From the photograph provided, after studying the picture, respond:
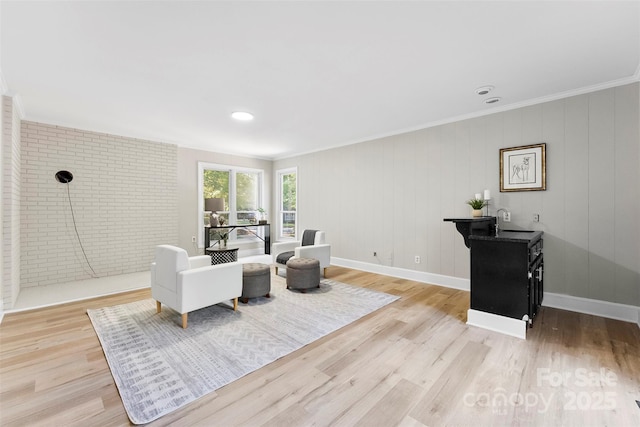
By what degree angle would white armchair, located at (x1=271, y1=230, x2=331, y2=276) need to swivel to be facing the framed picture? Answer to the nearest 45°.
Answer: approximately 90° to its left

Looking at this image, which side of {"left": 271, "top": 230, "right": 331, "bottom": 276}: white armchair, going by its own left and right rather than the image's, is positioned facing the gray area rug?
front

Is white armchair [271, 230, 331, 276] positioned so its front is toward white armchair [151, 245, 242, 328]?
yes

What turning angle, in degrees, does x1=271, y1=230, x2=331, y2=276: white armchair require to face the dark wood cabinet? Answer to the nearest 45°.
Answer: approximately 90° to its left

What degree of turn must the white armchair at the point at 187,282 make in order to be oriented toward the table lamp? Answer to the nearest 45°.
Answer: approximately 45° to its left

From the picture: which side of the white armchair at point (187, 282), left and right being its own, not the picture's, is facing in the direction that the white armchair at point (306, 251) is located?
front

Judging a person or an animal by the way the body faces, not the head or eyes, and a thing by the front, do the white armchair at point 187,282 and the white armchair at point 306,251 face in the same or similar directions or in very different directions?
very different directions

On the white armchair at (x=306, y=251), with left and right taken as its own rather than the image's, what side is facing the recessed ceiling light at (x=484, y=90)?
left

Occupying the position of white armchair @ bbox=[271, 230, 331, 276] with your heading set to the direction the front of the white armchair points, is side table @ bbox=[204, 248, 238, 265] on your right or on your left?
on your right

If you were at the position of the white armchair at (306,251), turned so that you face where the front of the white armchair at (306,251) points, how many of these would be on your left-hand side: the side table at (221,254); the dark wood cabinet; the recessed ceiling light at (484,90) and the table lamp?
2

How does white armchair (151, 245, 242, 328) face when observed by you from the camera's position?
facing away from the viewer and to the right of the viewer

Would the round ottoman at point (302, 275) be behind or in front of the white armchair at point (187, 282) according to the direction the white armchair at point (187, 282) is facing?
in front

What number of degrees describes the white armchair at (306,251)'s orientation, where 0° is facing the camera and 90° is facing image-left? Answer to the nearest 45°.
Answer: approximately 45°
